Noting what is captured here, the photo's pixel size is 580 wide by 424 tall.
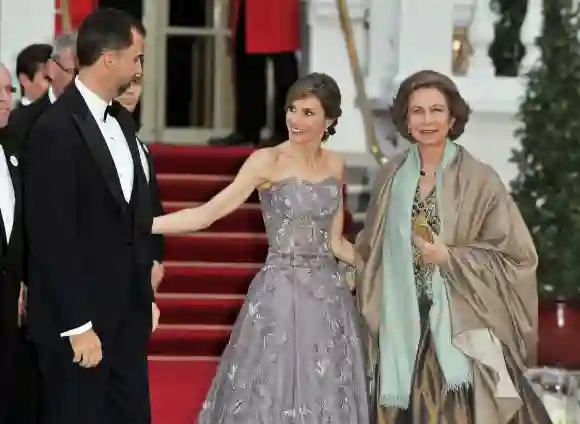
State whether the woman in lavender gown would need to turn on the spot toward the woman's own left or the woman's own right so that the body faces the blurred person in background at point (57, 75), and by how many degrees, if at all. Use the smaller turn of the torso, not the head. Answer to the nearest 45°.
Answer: approximately 135° to the woman's own right

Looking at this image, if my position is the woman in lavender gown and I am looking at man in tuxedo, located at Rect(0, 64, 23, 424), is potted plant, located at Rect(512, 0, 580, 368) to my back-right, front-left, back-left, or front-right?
back-right

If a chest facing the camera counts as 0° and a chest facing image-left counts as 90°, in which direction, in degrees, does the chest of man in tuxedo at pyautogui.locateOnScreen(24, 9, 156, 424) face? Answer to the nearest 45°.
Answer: approximately 315°
